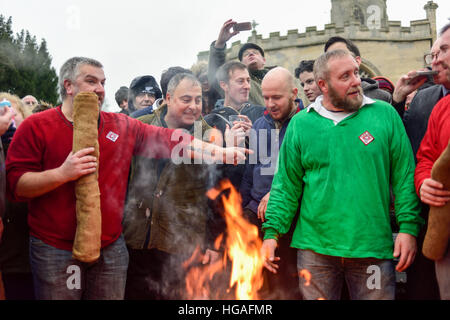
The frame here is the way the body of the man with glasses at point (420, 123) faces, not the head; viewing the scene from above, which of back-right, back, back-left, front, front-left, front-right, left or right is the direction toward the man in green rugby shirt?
front

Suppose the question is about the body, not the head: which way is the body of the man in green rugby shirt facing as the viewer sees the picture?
toward the camera

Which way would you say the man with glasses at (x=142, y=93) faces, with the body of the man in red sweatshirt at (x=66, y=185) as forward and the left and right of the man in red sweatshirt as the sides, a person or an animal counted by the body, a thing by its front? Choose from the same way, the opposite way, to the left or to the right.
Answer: the same way

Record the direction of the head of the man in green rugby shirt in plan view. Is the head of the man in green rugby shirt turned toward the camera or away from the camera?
toward the camera

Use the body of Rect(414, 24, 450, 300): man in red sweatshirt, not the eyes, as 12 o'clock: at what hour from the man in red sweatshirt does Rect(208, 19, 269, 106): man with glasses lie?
The man with glasses is roughly at 3 o'clock from the man in red sweatshirt.

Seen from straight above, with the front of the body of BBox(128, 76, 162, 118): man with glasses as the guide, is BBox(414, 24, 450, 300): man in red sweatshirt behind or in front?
in front

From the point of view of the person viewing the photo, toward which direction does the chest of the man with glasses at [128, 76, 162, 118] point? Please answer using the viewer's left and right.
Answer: facing the viewer and to the right of the viewer

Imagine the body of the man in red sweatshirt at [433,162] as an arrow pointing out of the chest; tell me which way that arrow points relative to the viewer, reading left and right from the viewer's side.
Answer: facing the viewer and to the left of the viewer

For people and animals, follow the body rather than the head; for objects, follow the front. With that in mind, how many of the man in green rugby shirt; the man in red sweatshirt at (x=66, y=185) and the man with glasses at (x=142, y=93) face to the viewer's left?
0

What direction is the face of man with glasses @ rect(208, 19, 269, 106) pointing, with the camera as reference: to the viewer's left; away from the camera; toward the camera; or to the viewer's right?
toward the camera

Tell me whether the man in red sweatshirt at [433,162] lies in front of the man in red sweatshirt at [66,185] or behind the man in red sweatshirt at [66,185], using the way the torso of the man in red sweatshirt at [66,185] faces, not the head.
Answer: in front

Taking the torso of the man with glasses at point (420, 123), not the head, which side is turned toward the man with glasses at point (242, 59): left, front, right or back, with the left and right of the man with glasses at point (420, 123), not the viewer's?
right

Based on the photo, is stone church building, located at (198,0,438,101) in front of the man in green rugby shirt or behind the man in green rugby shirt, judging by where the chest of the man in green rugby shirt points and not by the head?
behind

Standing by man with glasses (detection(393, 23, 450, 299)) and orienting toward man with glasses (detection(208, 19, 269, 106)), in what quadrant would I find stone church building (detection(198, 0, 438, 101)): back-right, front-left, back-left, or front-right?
front-right

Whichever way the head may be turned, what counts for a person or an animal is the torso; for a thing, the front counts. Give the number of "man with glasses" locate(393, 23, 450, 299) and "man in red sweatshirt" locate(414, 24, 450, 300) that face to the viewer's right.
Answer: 0

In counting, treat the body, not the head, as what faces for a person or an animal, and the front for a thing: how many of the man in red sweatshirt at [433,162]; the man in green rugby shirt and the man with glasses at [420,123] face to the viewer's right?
0
